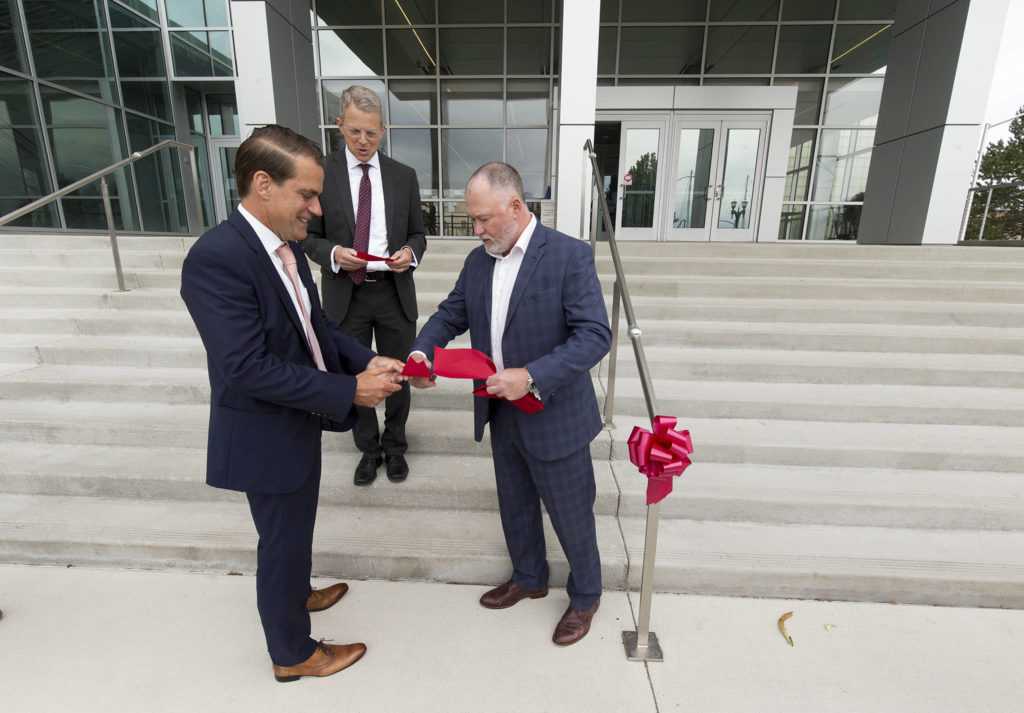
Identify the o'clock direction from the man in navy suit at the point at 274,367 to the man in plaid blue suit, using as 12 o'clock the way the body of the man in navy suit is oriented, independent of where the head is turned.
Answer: The man in plaid blue suit is roughly at 12 o'clock from the man in navy suit.

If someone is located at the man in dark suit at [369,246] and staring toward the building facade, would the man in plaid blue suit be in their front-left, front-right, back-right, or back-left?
back-right

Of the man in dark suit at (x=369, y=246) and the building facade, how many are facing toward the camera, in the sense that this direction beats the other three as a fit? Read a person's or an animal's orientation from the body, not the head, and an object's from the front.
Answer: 2

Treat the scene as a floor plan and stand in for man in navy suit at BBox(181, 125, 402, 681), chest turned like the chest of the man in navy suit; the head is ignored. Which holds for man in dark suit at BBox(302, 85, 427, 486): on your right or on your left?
on your left

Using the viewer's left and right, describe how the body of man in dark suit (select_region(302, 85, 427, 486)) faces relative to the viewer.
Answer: facing the viewer

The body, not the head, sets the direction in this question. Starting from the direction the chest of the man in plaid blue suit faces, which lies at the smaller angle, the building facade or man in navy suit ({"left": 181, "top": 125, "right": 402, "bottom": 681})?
the man in navy suit

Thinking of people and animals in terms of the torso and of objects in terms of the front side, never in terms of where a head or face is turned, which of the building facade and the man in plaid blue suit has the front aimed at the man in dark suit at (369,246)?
the building facade

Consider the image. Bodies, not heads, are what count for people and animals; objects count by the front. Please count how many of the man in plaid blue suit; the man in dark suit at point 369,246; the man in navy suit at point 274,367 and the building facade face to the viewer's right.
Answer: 1

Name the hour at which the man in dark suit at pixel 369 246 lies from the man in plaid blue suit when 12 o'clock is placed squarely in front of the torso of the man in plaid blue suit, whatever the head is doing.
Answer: The man in dark suit is roughly at 3 o'clock from the man in plaid blue suit.

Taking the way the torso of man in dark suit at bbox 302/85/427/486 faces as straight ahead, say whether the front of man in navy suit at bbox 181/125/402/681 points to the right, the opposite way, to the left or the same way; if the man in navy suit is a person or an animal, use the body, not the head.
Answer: to the left

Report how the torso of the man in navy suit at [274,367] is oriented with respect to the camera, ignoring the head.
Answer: to the viewer's right
